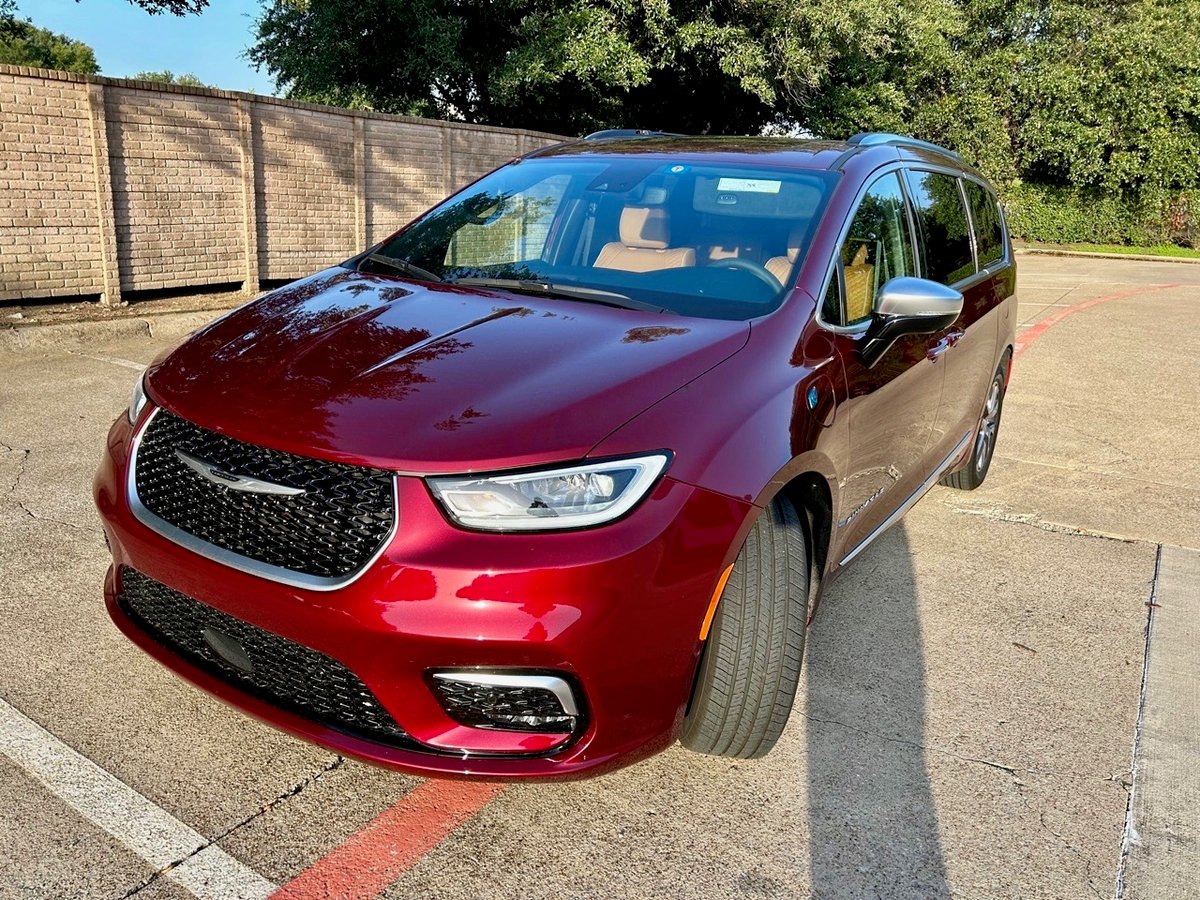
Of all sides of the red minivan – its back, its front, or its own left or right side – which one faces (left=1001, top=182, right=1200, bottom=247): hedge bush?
back

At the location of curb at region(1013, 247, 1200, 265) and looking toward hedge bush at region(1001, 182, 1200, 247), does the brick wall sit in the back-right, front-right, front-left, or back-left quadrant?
back-left

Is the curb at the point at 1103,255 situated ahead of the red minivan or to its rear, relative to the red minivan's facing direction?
to the rear

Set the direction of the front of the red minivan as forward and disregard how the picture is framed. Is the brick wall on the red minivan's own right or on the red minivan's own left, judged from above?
on the red minivan's own right

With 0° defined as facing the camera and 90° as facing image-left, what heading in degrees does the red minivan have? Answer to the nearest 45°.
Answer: approximately 45°

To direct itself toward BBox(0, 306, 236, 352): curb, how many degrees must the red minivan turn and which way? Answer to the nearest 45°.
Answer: approximately 90° to its right

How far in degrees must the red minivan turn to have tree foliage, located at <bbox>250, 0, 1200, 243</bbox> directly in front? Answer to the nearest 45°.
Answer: approximately 135° to its right
